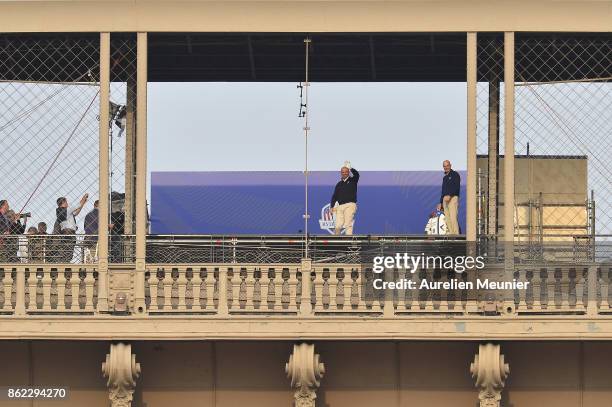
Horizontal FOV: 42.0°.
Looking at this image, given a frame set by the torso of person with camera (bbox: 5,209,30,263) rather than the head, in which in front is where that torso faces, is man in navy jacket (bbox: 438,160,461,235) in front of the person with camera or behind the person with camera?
in front

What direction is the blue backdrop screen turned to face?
toward the camera

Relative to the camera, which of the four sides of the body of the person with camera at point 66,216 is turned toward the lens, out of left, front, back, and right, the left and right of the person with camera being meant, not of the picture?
right

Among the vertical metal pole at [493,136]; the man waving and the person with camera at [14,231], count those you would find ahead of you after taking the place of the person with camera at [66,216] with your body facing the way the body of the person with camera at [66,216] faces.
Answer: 2

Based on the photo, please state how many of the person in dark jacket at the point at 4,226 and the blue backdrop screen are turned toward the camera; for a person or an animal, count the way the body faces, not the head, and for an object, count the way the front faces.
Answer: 1

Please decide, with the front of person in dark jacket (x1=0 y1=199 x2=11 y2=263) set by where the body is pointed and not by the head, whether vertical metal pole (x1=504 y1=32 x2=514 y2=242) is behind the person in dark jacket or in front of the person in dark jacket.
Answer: in front

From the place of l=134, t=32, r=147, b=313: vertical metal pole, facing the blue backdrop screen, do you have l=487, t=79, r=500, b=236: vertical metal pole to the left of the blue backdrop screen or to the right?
right

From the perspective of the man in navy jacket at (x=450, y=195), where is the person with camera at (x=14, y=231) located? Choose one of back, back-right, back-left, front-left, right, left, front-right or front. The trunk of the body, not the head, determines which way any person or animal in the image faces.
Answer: front-right

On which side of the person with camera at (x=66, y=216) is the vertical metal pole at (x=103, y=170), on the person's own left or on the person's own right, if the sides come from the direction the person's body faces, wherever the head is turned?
on the person's own right

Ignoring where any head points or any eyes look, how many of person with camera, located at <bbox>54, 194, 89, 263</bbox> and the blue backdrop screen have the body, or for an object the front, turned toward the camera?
1

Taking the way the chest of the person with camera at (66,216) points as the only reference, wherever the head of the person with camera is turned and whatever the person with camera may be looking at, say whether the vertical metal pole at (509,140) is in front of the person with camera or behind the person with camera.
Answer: in front

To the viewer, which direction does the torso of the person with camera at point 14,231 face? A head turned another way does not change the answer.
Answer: to the viewer's right

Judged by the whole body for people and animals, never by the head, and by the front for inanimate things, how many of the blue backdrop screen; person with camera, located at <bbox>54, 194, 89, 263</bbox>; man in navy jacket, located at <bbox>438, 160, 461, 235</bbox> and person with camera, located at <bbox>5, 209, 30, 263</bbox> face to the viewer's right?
2
